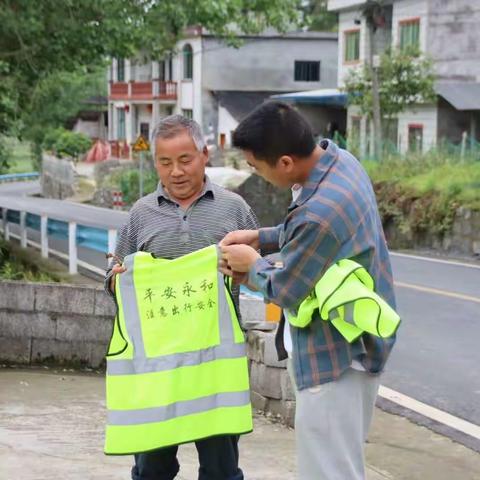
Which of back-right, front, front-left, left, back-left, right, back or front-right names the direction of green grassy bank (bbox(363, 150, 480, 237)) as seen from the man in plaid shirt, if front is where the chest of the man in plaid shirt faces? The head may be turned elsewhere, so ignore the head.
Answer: right

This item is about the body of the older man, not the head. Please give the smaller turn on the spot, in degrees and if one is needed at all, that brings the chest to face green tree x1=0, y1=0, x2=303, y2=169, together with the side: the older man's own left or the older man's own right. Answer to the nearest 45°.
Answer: approximately 180°

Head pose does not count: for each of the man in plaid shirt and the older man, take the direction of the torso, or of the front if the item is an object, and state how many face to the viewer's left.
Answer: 1

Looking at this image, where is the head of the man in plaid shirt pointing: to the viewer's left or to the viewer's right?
to the viewer's left

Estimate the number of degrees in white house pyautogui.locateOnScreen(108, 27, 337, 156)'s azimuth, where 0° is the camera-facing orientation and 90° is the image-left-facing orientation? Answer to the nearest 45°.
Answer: approximately 45°

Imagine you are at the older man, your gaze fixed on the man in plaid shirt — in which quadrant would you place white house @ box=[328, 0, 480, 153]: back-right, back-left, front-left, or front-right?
back-left

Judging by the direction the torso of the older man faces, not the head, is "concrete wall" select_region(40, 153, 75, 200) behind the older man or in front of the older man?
behind

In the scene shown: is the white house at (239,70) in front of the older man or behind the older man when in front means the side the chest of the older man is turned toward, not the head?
behind

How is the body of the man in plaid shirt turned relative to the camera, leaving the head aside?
to the viewer's left

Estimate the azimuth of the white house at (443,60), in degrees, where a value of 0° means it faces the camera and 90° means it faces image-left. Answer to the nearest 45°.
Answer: approximately 45°
